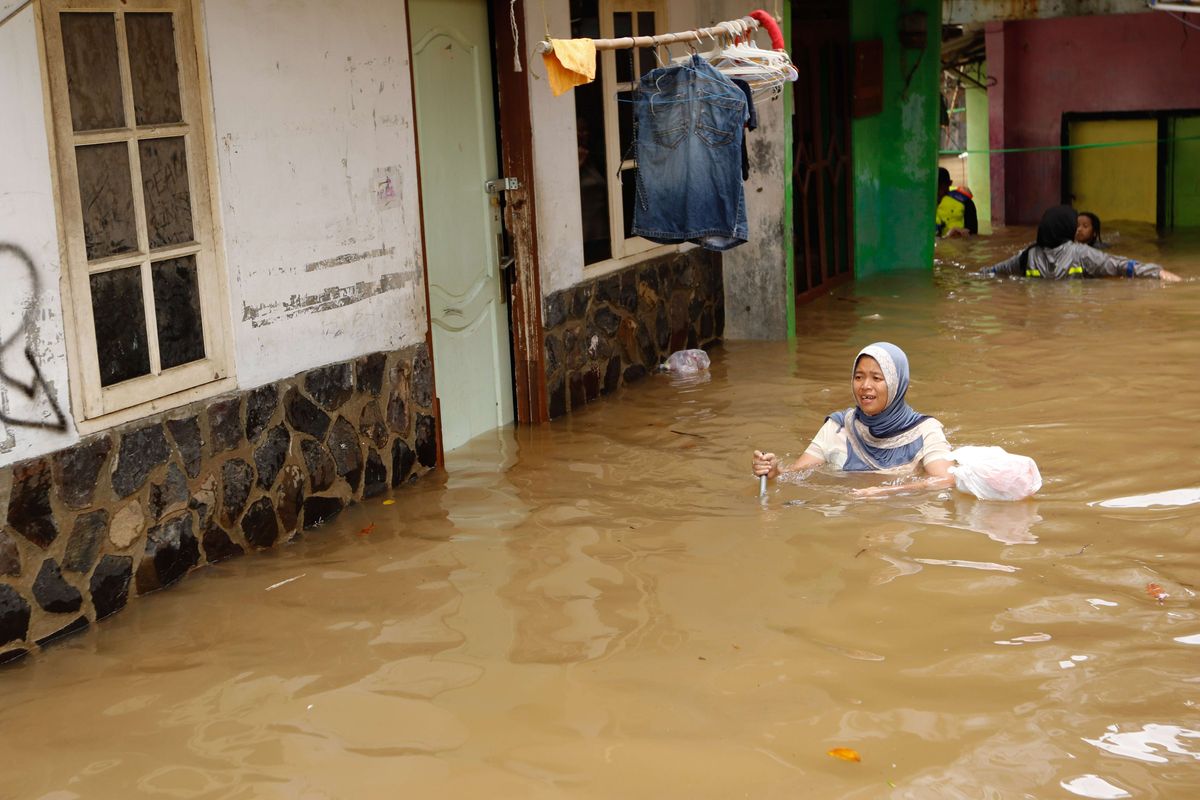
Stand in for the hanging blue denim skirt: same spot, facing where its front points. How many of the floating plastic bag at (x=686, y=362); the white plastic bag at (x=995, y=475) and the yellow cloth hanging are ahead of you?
1

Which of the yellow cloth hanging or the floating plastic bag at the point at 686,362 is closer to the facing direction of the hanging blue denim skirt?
the floating plastic bag

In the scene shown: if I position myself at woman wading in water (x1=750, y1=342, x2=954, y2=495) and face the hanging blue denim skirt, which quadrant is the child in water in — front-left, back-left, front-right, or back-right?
front-right

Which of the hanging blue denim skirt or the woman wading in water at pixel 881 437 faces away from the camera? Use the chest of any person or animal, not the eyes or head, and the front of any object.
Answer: the hanging blue denim skirt

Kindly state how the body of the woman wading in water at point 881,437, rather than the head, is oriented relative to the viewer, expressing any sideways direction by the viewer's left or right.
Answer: facing the viewer and to the left of the viewer

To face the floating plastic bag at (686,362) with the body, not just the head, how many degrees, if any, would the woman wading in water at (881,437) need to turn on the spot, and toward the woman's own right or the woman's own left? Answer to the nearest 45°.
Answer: approximately 135° to the woman's own right

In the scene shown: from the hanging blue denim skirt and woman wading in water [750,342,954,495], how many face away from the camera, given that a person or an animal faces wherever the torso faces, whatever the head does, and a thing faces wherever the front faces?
1

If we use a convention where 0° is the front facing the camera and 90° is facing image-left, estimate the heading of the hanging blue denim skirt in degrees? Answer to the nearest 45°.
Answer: approximately 180°

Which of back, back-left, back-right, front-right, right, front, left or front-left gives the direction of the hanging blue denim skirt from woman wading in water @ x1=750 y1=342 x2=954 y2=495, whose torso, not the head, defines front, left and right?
right

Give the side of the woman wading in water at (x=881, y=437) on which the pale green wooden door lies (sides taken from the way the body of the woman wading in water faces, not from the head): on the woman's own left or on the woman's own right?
on the woman's own right

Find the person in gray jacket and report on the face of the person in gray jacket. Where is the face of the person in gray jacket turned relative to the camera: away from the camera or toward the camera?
away from the camera

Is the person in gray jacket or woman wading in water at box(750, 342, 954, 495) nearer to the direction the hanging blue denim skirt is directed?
the person in gray jacket

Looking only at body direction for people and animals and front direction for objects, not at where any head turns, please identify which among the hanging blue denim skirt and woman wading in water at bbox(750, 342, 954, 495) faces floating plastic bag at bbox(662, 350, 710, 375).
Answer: the hanging blue denim skirt
